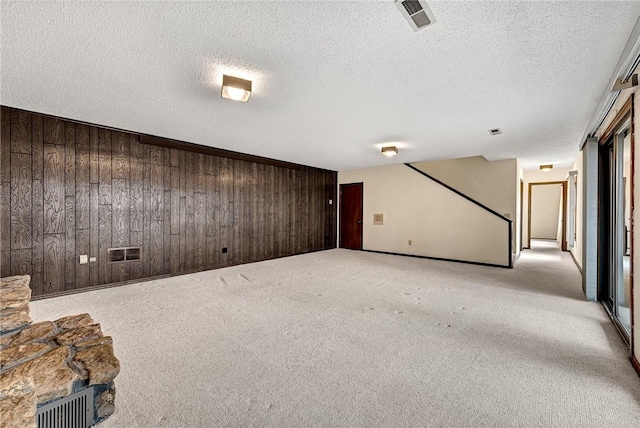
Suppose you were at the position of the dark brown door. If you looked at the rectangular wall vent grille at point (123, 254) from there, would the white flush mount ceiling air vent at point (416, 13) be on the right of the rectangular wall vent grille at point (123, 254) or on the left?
left

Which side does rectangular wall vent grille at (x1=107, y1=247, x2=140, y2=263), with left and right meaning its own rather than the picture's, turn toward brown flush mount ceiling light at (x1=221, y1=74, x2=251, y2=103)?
front

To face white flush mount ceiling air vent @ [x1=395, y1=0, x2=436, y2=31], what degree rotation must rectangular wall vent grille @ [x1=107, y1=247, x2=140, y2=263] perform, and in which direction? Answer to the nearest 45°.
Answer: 0° — it already faces it

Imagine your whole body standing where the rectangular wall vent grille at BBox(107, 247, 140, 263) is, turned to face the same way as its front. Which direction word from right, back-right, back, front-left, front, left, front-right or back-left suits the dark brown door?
left

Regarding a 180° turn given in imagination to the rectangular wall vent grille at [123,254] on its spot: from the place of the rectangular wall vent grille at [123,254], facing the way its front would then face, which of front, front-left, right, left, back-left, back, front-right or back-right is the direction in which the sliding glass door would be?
back-right
